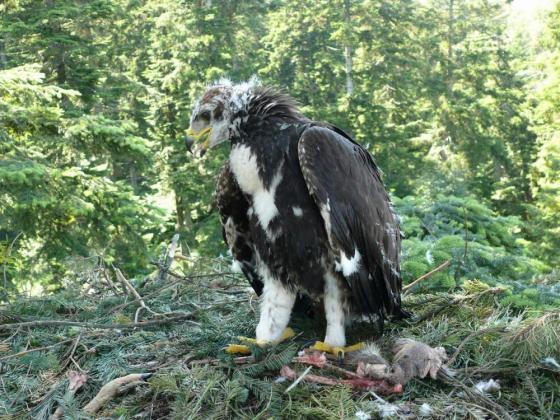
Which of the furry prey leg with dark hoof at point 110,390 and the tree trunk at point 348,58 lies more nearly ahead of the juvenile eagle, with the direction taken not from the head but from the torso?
the furry prey leg with dark hoof

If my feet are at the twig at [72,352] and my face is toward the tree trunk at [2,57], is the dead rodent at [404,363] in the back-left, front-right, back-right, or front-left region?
back-right

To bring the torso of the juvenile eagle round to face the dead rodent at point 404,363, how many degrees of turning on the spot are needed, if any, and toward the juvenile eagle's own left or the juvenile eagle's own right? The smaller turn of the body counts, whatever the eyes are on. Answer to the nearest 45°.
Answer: approximately 90° to the juvenile eagle's own left

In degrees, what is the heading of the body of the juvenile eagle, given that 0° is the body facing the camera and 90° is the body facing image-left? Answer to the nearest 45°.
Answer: approximately 45°

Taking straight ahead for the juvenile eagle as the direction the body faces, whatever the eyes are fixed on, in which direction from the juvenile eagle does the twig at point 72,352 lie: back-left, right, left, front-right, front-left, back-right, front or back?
front-right

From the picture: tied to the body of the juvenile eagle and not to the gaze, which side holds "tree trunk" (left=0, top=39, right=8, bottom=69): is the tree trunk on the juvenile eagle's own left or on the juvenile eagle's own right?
on the juvenile eagle's own right

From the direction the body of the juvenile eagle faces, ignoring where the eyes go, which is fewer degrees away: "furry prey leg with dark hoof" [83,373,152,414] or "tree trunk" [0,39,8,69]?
the furry prey leg with dark hoof

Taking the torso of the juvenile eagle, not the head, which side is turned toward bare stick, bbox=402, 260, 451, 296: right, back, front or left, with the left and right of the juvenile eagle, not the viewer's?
back

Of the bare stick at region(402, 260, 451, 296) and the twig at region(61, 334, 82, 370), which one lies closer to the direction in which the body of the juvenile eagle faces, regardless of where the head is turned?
the twig

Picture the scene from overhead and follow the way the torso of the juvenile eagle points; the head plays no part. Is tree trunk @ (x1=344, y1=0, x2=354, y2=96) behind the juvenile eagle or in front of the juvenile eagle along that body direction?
behind
